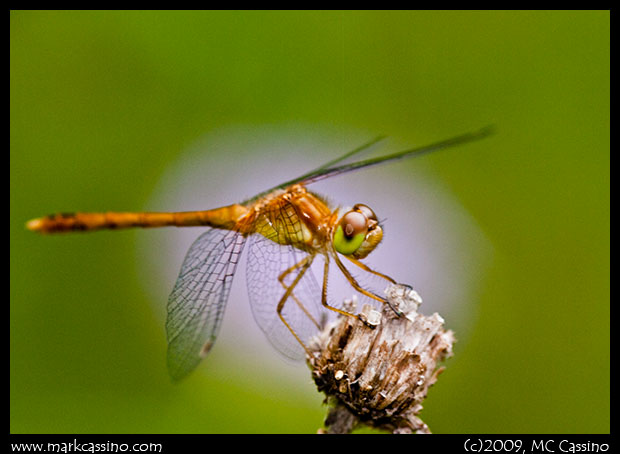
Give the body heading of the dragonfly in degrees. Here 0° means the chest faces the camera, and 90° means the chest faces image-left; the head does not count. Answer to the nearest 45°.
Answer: approximately 270°
